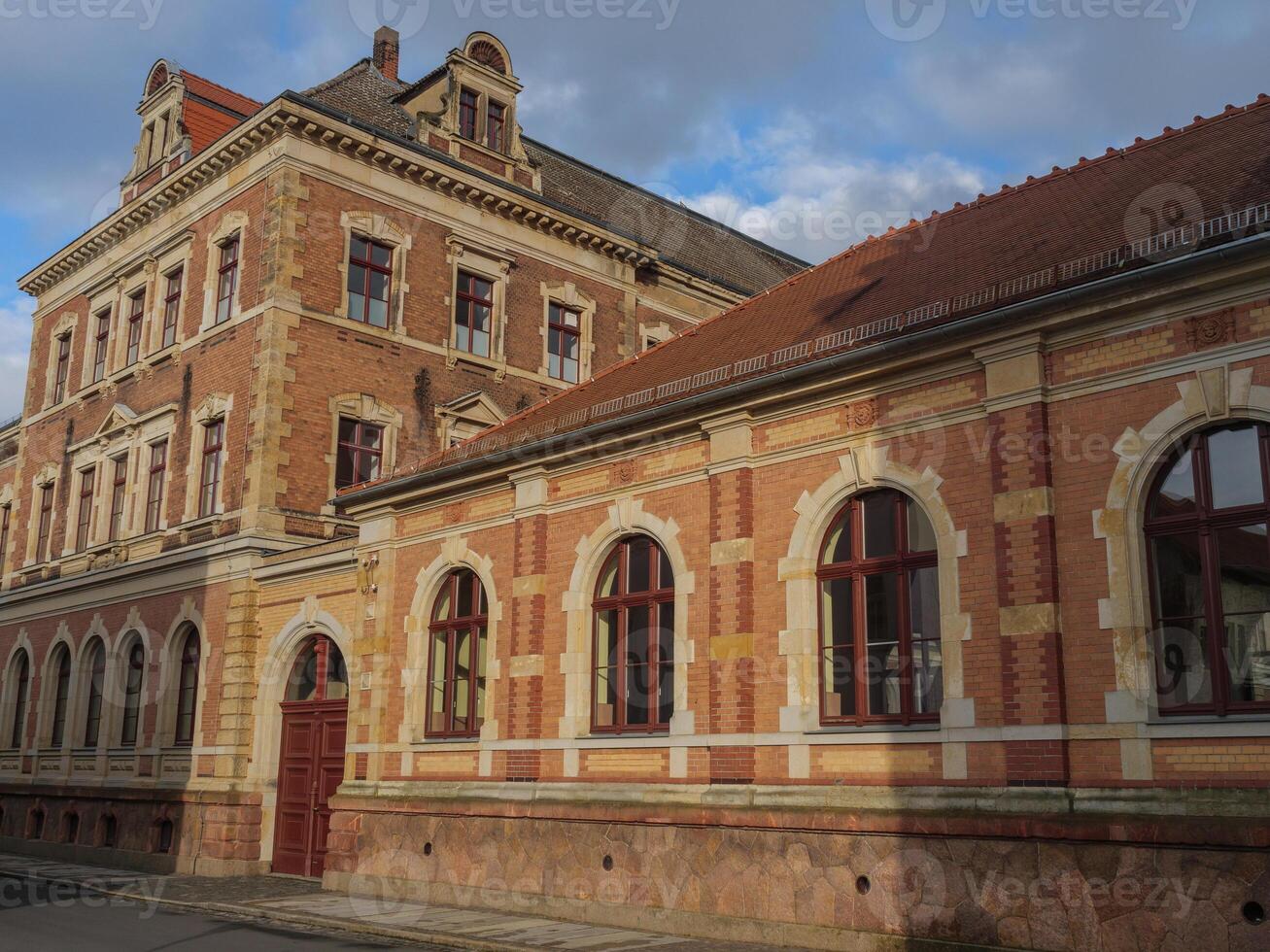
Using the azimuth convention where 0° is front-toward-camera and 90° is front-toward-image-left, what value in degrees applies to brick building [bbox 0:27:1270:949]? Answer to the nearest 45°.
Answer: approximately 45°
